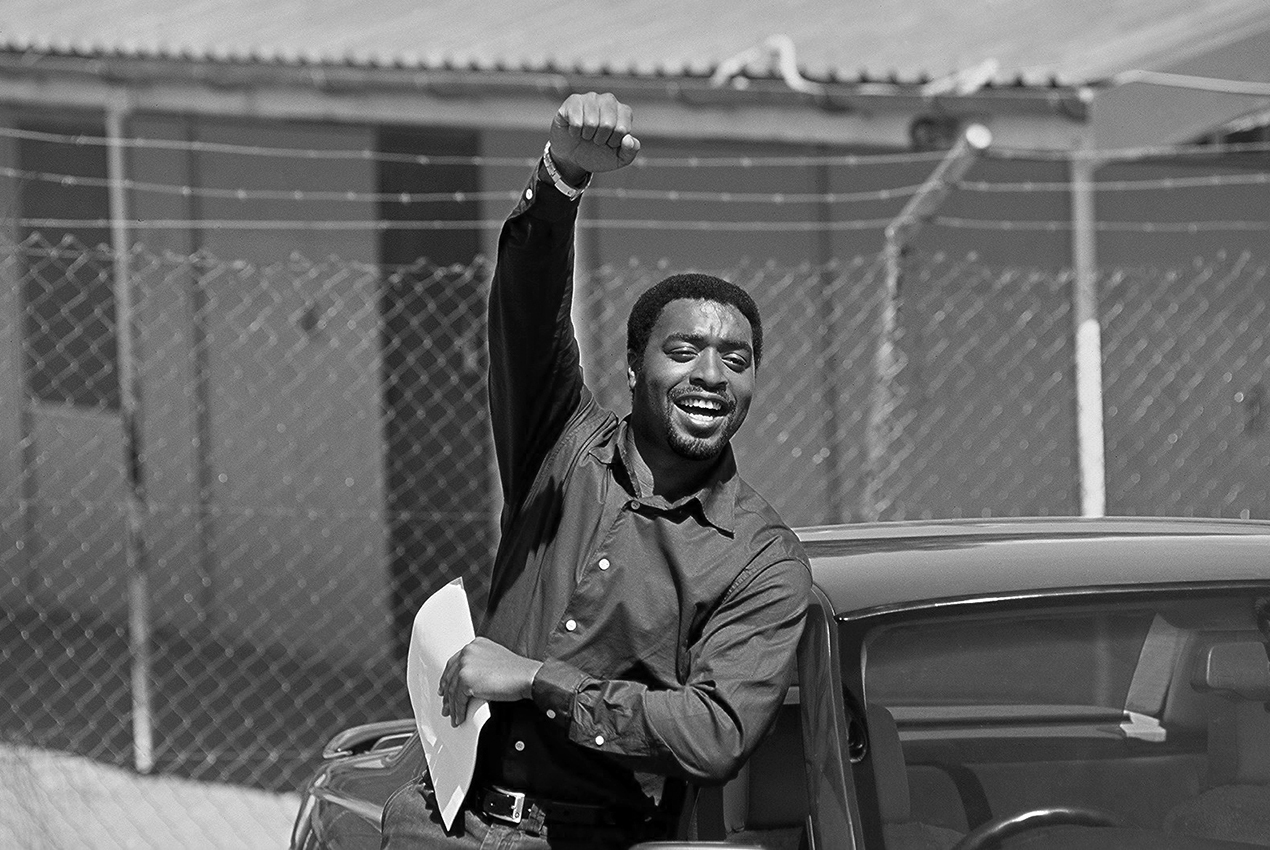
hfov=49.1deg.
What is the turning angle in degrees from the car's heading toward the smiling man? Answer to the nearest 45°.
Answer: approximately 135° to its right

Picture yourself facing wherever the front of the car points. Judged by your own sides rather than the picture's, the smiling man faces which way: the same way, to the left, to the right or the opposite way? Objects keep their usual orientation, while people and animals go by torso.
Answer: to the right

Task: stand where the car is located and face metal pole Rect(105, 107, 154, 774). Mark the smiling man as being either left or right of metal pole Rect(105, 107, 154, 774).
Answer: left

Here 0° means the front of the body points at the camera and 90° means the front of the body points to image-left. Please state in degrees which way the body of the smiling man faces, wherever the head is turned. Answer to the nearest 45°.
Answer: approximately 45°

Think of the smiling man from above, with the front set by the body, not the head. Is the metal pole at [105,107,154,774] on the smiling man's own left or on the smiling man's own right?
on the smiling man's own right

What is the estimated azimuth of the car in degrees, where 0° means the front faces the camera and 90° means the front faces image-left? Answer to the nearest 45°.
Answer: approximately 315°

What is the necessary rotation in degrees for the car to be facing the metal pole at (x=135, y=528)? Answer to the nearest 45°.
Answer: approximately 180°
